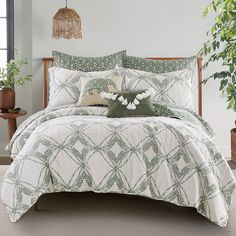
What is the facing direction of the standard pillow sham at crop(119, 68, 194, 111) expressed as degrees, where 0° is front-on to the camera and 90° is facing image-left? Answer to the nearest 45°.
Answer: approximately 0°

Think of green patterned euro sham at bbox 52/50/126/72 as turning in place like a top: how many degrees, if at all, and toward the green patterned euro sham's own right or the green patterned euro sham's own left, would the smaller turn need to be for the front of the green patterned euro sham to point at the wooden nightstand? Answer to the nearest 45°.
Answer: approximately 90° to the green patterned euro sham's own right

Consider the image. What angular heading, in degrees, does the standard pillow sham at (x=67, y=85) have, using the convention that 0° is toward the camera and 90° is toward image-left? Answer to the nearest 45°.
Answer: approximately 0°

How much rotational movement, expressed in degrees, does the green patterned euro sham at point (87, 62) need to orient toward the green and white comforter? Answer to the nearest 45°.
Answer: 0° — it already faces it
